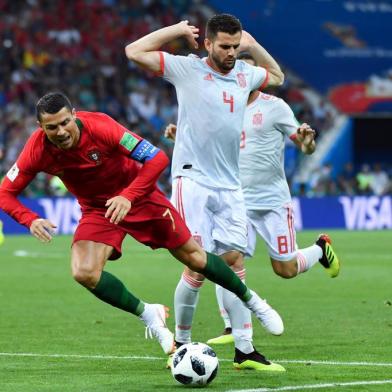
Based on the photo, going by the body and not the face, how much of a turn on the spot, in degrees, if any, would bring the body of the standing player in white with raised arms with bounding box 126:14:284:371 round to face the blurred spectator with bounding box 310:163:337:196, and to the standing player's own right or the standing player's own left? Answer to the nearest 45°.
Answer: approximately 135° to the standing player's own left

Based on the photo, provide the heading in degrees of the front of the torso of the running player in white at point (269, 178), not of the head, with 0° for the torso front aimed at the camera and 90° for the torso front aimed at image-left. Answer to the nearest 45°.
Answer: approximately 45°

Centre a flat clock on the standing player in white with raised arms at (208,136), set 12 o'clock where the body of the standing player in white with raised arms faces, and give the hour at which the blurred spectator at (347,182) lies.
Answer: The blurred spectator is roughly at 8 o'clock from the standing player in white with raised arms.

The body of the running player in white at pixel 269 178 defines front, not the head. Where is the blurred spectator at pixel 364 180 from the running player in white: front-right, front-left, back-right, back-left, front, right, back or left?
back-right

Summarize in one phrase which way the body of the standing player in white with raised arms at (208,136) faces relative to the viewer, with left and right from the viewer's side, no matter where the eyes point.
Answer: facing the viewer and to the right of the viewer

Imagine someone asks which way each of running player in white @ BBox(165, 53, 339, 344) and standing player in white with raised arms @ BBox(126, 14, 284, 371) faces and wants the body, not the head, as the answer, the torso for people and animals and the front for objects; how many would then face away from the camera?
0

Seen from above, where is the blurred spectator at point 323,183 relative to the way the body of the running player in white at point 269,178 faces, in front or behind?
behind

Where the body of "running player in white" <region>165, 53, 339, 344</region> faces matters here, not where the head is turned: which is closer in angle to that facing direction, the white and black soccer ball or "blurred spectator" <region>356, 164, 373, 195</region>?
the white and black soccer ball

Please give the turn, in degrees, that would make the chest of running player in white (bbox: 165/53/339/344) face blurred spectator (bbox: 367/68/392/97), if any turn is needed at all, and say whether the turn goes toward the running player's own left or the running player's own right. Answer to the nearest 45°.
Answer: approximately 135° to the running player's own right

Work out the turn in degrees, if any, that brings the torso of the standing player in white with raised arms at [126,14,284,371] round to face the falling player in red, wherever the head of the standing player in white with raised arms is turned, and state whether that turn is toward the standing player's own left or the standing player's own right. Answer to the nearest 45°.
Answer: approximately 90° to the standing player's own right

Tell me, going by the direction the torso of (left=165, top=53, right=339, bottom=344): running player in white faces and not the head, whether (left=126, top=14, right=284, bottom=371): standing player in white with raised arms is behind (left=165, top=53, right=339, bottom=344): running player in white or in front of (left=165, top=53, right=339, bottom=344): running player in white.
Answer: in front
